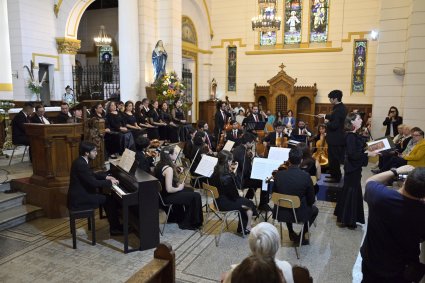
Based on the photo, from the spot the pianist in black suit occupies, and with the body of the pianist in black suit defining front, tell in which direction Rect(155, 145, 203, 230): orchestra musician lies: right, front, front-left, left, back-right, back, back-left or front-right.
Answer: front

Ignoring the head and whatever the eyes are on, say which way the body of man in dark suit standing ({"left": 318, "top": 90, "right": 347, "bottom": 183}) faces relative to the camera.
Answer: to the viewer's left

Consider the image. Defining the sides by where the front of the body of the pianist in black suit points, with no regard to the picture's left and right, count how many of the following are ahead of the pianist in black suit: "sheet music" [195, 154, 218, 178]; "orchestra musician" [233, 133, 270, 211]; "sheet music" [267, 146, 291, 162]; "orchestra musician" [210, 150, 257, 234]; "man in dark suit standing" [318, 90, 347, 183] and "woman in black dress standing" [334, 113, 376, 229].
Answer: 6

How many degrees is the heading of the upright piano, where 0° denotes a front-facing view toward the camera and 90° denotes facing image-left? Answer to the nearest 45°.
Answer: approximately 45°

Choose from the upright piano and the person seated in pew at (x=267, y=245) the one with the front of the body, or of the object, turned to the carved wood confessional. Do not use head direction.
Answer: the person seated in pew

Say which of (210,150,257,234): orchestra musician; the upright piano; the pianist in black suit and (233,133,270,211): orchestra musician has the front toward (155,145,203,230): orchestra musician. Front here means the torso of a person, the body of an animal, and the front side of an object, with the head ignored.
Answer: the pianist in black suit

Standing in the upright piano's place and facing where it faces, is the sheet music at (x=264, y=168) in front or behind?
behind

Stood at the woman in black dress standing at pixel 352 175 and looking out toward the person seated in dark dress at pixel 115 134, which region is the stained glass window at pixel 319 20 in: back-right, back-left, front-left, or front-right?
front-right

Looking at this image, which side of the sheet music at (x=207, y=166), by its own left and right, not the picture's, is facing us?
front

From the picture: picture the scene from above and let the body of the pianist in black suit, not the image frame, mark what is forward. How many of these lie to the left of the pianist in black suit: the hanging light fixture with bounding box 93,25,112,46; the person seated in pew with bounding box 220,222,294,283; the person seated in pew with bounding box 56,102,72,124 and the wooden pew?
2

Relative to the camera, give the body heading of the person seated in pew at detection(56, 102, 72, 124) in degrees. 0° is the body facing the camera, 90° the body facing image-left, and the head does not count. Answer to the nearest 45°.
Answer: approximately 315°

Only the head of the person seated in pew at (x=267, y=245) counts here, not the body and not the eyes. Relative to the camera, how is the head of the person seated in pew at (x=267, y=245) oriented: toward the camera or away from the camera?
away from the camera

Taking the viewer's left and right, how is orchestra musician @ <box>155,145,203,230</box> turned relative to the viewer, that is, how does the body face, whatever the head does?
facing to the right of the viewer

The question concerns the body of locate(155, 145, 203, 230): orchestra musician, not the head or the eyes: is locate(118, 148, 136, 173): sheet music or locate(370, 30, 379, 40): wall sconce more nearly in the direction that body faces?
the wall sconce

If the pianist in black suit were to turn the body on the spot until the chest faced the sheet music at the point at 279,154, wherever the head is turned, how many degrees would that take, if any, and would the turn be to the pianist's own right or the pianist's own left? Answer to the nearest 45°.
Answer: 0° — they already face it

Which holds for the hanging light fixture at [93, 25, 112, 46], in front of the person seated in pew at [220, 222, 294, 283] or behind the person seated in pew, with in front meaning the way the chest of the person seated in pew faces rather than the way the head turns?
in front

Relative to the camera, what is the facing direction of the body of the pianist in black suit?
to the viewer's right

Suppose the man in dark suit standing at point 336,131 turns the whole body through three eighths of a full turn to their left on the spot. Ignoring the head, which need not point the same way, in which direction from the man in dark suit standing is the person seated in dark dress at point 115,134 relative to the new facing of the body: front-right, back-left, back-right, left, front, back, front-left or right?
back-right
